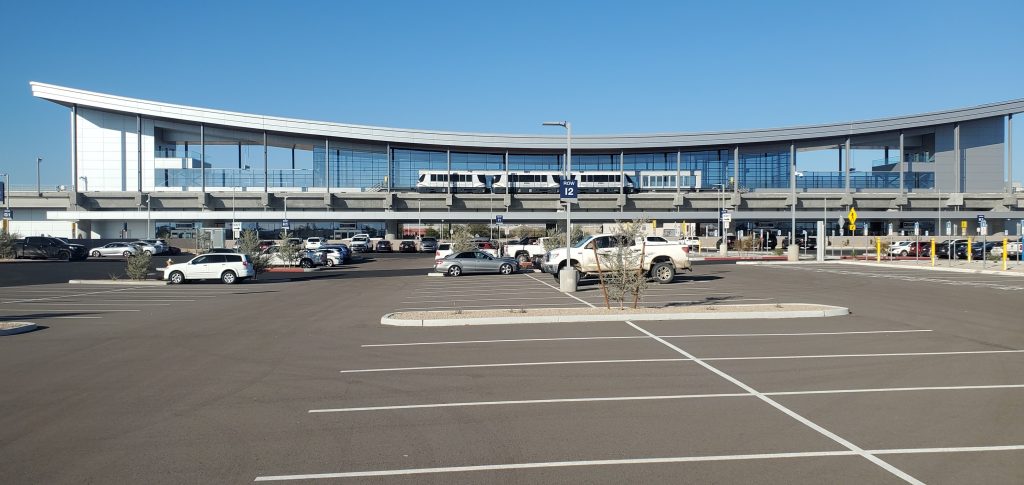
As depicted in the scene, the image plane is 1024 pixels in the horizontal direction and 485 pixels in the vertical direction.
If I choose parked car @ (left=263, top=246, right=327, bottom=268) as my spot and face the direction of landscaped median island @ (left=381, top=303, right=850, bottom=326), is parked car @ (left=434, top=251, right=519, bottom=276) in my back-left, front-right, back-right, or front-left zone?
front-left

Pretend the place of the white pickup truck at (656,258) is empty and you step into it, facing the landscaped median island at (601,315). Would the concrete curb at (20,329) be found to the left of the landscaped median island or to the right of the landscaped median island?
right

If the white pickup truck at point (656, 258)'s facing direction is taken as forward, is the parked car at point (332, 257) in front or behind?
in front

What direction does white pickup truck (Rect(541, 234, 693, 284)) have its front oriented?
to the viewer's left

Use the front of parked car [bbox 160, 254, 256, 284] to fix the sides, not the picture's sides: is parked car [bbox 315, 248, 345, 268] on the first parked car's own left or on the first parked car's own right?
on the first parked car's own right

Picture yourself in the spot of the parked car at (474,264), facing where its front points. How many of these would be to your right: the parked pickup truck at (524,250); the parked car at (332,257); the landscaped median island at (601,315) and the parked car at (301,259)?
1

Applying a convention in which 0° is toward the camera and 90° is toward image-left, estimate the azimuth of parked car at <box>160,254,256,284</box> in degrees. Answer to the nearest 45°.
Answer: approximately 90°
